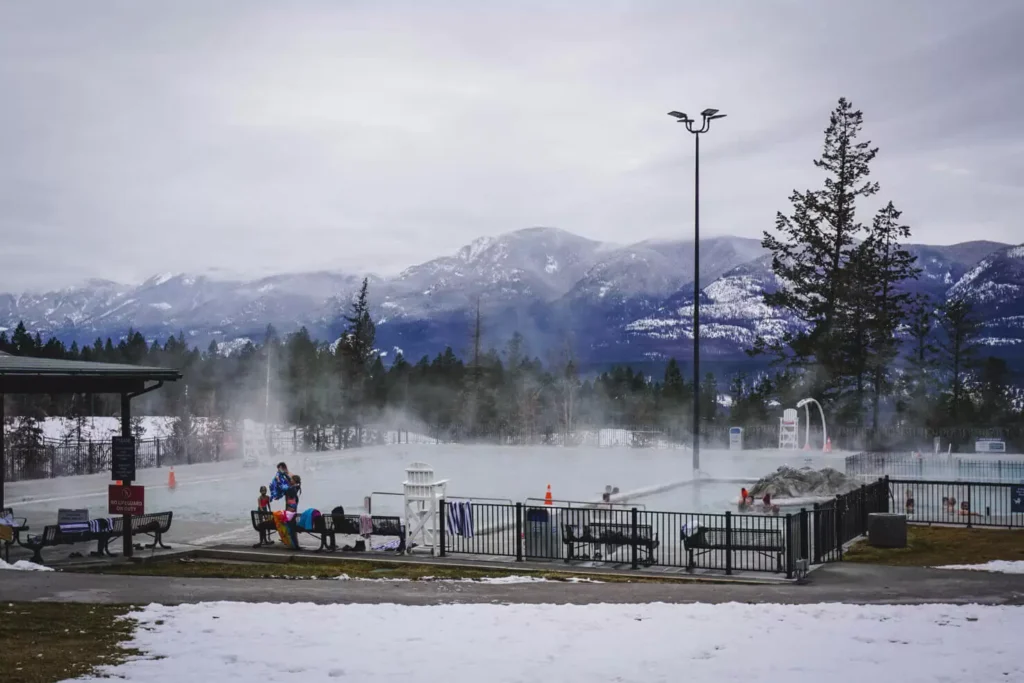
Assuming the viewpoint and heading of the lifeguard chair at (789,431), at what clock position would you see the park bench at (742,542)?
The park bench is roughly at 12 o'clock from the lifeguard chair.

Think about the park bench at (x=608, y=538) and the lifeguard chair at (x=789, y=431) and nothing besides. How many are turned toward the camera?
1

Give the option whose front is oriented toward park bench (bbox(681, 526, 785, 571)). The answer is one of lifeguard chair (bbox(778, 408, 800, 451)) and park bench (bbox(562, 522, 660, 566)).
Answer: the lifeguard chair

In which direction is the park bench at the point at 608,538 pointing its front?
away from the camera

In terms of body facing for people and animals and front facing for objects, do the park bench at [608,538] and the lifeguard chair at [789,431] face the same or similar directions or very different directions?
very different directions
